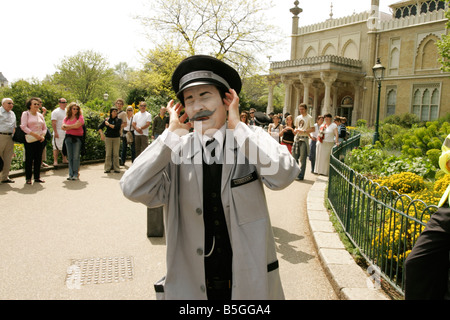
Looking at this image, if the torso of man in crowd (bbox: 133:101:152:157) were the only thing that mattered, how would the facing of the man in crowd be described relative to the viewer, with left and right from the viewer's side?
facing the viewer

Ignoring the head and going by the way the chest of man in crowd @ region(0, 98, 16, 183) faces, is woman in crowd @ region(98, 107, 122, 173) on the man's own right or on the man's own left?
on the man's own left

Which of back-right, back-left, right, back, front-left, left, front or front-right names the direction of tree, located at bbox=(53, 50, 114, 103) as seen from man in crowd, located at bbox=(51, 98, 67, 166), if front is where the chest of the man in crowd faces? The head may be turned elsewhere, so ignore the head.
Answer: back-left

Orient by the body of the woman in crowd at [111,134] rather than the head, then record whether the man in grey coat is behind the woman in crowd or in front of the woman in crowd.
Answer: in front

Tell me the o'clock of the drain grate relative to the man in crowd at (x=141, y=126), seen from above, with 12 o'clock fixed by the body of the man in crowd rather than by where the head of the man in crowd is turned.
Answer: The drain grate is roughly at 12 o'clock from the man in crowd.

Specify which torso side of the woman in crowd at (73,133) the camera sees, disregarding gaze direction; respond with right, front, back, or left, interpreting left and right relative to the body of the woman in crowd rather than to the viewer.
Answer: front

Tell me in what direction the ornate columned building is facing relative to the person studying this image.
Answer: facing the viewer and to the left of the viewer

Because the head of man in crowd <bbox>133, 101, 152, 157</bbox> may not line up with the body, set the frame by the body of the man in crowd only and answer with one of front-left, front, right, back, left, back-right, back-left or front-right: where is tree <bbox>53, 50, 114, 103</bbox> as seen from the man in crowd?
back

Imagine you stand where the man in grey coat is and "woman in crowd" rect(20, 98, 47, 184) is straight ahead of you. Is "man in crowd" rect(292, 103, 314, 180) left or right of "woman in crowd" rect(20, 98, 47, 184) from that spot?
right

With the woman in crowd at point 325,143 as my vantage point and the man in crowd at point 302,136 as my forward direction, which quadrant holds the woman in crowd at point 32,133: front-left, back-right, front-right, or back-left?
front-right

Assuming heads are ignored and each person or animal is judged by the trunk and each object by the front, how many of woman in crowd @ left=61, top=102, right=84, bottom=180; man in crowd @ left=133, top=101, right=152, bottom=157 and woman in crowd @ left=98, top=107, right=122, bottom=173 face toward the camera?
3

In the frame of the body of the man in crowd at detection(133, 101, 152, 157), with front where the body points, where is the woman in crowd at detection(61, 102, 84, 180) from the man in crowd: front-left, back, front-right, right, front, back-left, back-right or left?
front-right

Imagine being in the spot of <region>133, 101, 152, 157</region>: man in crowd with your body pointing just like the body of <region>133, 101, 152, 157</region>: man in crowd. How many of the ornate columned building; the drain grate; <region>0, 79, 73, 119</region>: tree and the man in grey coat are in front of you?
2

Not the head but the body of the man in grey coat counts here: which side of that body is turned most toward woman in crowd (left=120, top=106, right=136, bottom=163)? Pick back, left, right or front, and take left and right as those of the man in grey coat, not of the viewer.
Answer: back

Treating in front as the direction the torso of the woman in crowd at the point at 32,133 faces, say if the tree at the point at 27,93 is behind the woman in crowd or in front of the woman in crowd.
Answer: behind

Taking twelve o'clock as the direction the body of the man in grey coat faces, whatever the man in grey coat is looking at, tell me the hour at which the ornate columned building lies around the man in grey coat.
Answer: The ornate columned building is roughly at 7 o'clock from the man in grey coat.

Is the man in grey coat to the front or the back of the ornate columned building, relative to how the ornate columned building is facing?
to the front
